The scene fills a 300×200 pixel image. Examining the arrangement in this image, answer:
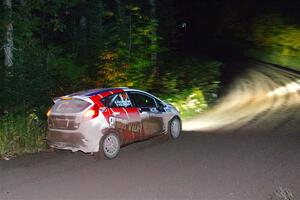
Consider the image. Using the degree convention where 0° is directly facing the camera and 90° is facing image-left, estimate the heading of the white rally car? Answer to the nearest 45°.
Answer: approximately 225°
